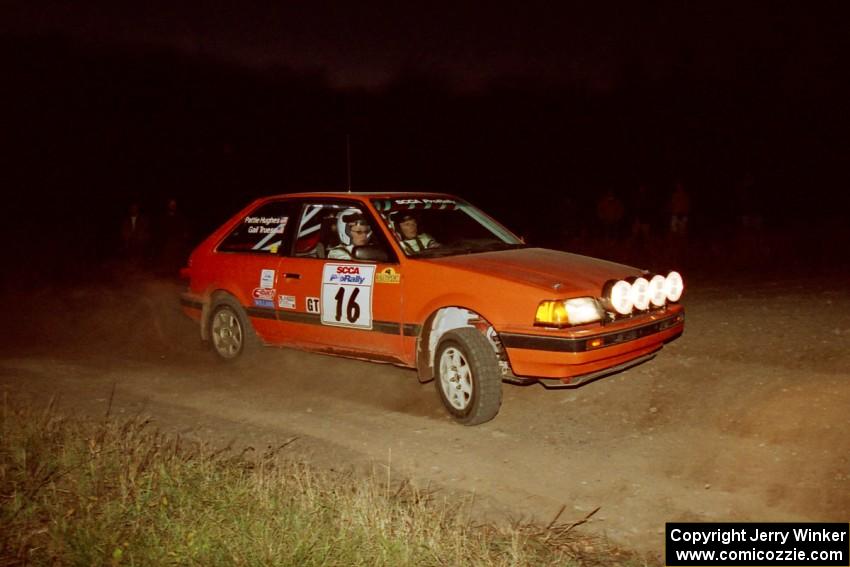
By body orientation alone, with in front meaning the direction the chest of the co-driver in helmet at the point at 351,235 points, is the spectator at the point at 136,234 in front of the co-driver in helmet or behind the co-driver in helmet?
behind

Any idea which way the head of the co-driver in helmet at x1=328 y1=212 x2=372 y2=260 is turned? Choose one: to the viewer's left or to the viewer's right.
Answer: to the viewer's right

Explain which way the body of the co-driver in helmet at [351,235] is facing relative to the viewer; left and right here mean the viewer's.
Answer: facing the viewer and to the right of the viewer

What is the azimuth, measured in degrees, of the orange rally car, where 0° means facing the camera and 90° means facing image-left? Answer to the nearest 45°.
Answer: approximately 315°

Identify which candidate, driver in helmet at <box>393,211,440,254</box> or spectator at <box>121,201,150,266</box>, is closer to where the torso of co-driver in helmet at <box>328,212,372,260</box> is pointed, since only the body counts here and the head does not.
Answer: the driver in helmet

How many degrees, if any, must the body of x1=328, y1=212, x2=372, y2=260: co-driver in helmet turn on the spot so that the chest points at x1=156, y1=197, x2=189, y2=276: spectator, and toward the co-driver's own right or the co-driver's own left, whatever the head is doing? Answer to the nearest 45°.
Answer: approximately 135° to the co-driver's own left

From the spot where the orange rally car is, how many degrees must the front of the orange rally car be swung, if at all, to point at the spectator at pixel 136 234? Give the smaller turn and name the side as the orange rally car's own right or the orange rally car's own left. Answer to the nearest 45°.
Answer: approximately 180°

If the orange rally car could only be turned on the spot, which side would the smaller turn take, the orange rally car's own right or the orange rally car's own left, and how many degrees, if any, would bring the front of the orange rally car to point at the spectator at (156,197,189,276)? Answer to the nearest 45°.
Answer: approximately 180°

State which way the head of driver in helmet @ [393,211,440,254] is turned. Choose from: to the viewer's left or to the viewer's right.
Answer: to the viewer's right
